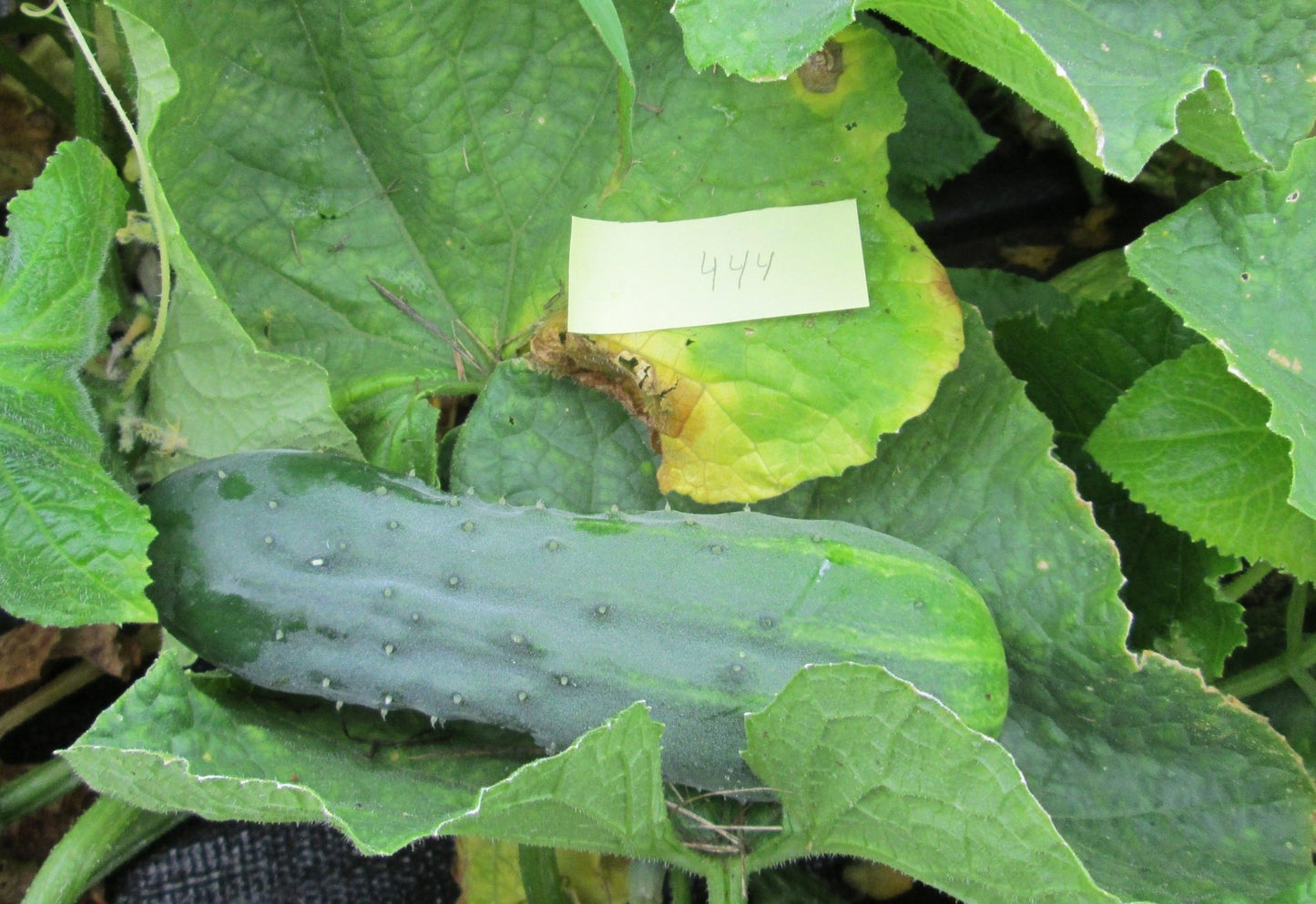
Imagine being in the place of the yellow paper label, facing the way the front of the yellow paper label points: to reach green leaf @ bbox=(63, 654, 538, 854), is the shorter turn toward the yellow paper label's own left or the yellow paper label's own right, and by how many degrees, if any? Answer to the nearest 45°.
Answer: approximately 45° to the yellow paper label's own right

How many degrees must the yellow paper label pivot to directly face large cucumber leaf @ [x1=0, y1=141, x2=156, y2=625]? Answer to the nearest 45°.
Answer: approximately 45° to its right

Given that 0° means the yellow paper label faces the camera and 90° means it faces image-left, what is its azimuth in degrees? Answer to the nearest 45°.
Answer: approximately 0°

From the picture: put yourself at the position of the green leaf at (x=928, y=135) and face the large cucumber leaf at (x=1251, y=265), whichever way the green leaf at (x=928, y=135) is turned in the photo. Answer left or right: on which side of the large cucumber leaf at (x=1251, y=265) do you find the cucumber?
right

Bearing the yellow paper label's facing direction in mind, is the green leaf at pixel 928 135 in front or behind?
behind
